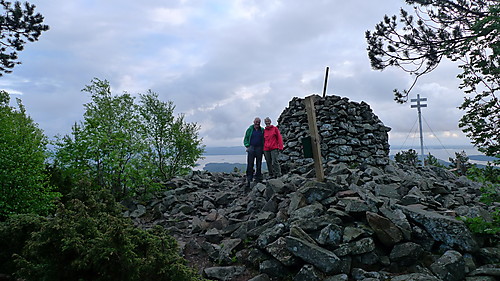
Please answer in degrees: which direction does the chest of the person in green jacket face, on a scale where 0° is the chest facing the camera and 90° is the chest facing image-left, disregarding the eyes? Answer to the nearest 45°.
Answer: approximately 0°

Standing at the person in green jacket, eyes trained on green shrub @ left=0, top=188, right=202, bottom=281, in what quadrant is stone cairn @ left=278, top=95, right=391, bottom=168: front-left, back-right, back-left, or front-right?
back-left

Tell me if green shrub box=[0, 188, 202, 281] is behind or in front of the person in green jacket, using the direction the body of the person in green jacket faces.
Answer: in front

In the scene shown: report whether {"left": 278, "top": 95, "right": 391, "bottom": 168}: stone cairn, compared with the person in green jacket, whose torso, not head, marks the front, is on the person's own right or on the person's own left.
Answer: on the person's own left

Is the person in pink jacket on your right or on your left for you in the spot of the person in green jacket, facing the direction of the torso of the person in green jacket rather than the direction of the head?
on your left

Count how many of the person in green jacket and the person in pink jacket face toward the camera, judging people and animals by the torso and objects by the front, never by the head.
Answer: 2
